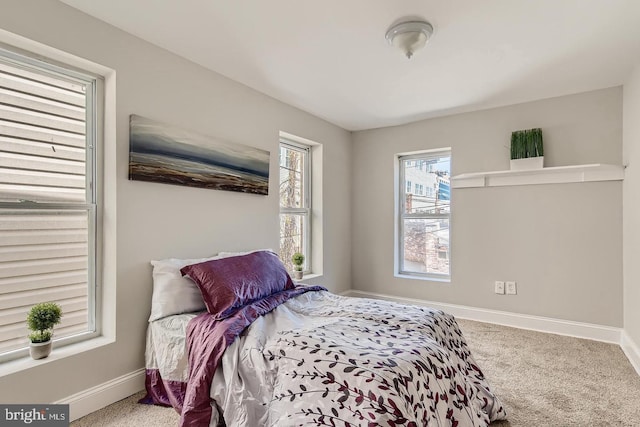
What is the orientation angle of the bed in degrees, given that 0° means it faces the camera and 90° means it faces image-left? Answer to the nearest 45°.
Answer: approximately 315°

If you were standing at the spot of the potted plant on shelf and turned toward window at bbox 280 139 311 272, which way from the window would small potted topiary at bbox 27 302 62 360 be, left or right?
left

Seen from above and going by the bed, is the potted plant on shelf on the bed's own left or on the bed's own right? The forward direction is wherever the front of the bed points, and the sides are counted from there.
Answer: on the bed's own left

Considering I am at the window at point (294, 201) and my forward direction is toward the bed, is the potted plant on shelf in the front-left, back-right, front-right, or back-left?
front-left

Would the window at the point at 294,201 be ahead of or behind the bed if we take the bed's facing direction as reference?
behind

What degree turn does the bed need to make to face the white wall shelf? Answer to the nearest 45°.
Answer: approximately 90° to its left

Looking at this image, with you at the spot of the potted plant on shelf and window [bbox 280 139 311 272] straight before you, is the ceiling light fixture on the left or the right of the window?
left

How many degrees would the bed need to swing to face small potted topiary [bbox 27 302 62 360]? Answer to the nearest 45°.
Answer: approximately 135° to its right
